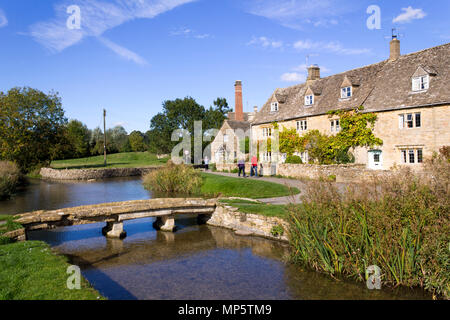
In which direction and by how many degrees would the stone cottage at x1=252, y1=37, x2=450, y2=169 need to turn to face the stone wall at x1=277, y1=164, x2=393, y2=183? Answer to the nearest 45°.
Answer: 0° — it already faces it

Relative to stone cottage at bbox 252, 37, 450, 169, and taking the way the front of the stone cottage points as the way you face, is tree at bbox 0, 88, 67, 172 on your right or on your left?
on your right

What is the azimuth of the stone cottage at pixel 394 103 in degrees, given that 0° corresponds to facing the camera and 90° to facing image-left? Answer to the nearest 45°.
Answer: approximately 45°

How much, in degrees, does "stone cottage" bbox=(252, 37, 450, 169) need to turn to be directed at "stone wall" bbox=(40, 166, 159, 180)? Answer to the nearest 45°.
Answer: approximately 45° to its right

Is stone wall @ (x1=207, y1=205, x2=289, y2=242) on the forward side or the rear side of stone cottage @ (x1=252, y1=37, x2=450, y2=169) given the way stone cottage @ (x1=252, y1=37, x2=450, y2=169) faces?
on the forward side

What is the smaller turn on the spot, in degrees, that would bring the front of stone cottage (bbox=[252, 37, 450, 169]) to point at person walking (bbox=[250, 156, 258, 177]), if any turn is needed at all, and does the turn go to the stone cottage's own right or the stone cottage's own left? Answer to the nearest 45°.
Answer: approximately 45° to the stone cottage's own right

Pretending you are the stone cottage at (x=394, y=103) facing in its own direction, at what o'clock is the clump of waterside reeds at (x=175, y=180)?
The clump of waterside reeds is roughly at 1 o'clock from the stone cottage.
